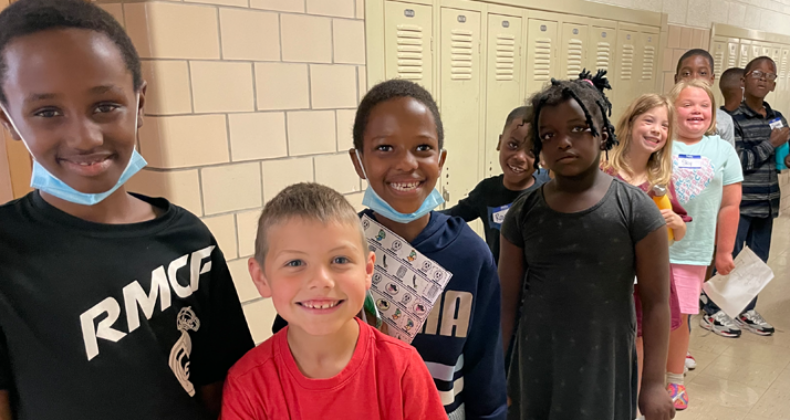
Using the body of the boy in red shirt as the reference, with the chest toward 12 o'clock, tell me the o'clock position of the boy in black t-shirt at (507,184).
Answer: The boy in black t-shirt is roughly at 7 o'clock from the boy in red shirt.

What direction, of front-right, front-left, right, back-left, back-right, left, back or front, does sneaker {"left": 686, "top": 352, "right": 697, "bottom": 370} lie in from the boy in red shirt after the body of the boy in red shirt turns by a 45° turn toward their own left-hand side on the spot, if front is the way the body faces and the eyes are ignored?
left

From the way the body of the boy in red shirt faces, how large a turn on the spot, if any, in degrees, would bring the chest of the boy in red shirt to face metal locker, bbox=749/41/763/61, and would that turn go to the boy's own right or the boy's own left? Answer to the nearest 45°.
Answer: approximately 135° to the boy's own left

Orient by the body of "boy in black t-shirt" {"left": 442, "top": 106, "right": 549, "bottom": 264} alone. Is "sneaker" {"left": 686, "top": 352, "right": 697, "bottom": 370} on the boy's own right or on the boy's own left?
on the boy's own left

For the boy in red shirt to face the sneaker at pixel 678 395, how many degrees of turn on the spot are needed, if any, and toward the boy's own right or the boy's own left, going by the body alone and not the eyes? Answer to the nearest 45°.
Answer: approximately 135° to the boy's own left

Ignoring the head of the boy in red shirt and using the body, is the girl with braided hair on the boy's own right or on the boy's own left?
on the boy's own left

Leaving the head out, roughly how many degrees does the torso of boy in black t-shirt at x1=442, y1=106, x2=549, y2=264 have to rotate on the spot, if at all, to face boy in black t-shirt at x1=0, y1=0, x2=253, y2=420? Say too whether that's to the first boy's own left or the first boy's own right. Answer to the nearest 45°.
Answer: approximately 45° to the first boy's own right

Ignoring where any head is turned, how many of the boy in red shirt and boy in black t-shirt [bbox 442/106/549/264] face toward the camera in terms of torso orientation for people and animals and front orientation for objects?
2

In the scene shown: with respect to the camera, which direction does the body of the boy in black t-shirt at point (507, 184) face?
toward the camera
